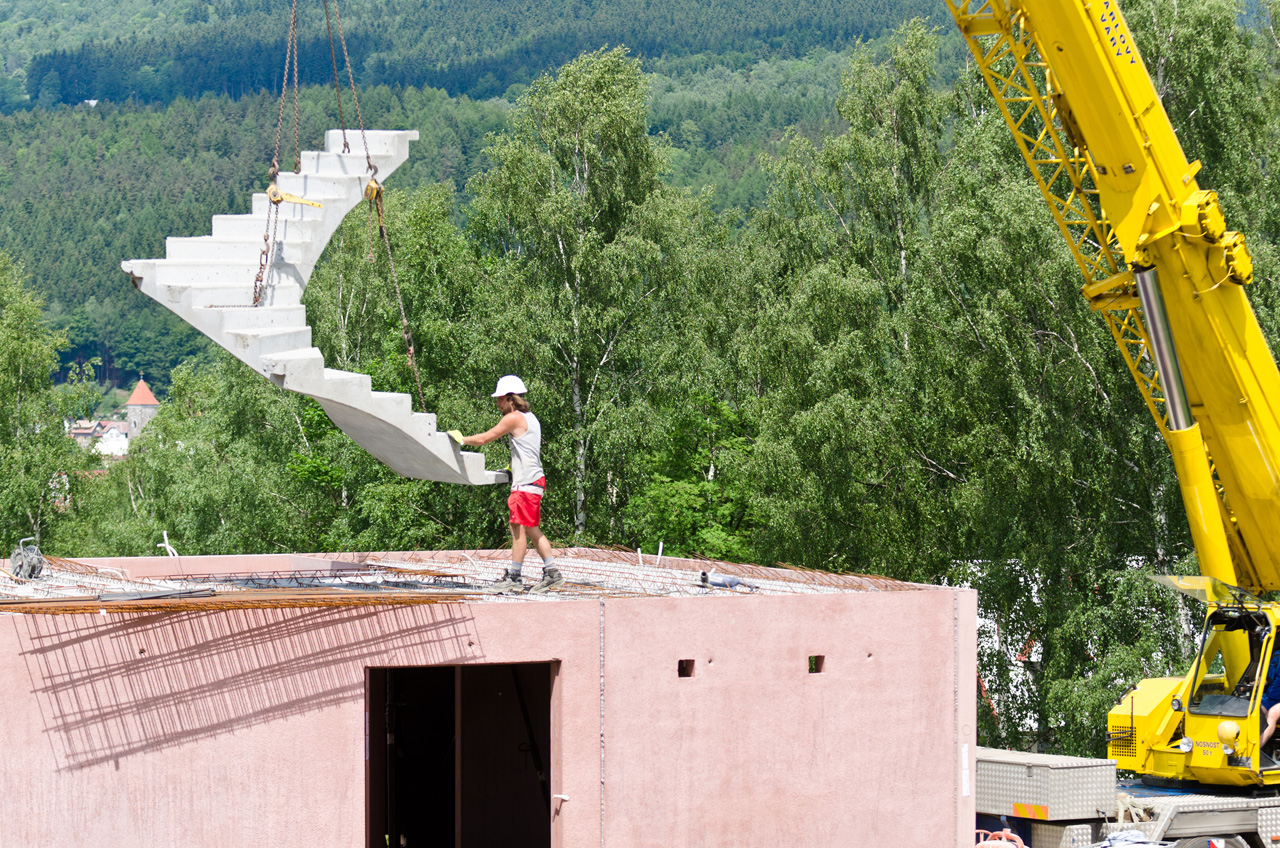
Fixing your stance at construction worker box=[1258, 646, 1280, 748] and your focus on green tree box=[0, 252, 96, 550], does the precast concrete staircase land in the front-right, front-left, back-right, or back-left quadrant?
front-left

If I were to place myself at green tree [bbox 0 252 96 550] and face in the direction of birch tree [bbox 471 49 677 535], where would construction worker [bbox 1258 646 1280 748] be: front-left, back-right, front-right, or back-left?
front-right

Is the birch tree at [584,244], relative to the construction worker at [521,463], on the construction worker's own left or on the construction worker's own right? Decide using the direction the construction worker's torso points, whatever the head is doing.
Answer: on the construction worker's own right

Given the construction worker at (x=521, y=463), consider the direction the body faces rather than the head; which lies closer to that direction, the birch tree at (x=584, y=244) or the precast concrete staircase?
the precast concrete staircase

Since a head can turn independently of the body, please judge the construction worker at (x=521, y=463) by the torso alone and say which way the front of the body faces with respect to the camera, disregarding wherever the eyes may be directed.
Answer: to the viewer's left

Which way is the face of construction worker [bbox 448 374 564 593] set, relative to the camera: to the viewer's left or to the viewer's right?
to the viewer's left

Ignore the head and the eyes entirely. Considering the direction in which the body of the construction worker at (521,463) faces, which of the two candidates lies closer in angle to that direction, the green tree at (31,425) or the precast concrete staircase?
the precast concrete staircase

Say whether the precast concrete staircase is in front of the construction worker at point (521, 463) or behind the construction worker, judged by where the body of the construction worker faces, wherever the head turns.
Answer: in front

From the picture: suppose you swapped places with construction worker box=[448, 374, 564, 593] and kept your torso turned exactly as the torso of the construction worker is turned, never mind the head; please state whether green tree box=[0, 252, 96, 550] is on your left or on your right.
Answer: on your right

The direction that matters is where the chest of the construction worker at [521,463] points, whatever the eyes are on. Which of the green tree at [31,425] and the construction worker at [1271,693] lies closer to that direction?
the green tree

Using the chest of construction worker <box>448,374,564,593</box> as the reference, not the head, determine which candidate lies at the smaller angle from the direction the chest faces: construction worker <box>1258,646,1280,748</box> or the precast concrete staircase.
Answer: the precast concrete staircase

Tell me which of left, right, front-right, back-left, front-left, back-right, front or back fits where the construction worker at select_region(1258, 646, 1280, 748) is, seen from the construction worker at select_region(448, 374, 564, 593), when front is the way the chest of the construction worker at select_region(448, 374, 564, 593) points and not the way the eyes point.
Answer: back
